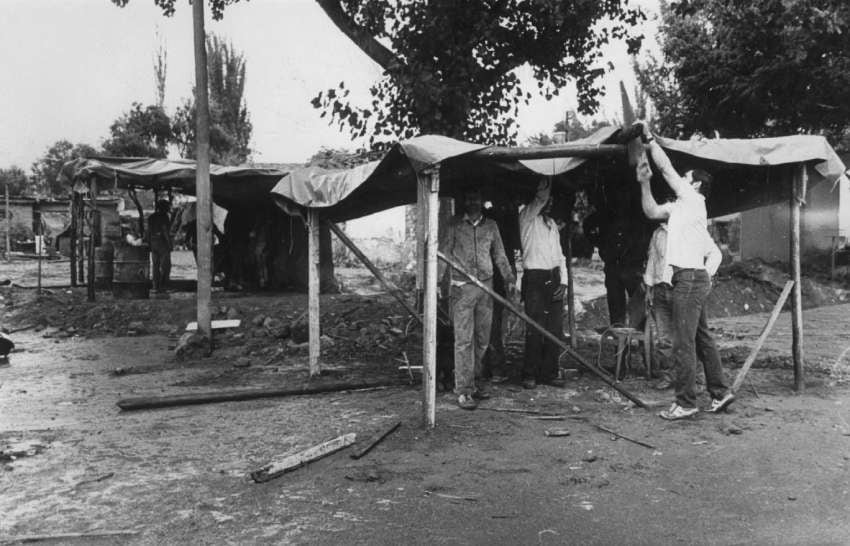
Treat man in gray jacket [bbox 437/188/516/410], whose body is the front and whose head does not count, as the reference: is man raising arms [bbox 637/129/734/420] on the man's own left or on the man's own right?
on the man's own left

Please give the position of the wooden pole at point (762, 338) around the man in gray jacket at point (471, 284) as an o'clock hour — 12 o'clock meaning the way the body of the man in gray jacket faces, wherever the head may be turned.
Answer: The wooden pole is roughly at 9 o'clock from the man in gray jacket.

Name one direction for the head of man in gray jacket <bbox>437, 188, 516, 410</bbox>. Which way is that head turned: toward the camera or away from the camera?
toward the camera

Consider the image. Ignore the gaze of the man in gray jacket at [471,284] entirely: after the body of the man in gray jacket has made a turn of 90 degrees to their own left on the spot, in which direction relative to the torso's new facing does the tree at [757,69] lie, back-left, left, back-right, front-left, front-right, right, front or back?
front-left

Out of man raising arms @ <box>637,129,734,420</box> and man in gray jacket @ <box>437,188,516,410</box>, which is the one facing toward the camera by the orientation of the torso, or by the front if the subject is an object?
the man in gray jacket

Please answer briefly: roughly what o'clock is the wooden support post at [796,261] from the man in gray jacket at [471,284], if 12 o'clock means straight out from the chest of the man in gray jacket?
The wooden support post is roughly at 9 o'clock from the man in gray jacket.

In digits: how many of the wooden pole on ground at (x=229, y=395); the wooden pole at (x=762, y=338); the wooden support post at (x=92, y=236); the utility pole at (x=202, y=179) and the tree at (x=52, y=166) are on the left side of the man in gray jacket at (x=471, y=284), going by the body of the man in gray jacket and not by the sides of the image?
1

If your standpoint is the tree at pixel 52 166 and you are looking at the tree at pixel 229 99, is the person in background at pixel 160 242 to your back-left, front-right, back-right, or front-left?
front-right

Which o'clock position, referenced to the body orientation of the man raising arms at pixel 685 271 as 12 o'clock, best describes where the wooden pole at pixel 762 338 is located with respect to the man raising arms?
The wooden pole is roughly at 4 o'clock from the man raising arms.

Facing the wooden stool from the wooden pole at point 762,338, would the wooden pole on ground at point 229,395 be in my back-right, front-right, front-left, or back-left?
front-left

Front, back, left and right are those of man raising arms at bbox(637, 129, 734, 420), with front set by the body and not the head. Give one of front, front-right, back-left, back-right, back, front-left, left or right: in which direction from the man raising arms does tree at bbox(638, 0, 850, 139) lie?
right

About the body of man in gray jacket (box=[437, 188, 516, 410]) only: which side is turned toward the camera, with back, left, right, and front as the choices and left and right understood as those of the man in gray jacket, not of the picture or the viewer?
front
